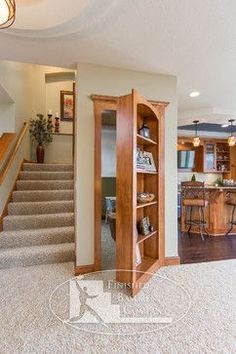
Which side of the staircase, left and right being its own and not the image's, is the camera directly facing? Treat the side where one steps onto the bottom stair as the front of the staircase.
front

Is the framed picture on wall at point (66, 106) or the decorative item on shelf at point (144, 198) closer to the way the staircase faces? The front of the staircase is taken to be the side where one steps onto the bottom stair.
the decorative item on shelf

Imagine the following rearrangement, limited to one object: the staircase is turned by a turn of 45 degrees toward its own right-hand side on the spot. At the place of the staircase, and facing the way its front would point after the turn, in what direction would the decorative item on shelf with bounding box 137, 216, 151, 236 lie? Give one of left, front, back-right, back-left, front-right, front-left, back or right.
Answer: left

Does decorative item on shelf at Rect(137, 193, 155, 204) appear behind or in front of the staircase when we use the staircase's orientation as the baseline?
in front

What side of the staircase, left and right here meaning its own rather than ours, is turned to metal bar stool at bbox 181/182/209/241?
left

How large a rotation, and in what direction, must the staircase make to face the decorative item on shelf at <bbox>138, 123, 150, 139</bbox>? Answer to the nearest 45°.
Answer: approximately 45° to its left

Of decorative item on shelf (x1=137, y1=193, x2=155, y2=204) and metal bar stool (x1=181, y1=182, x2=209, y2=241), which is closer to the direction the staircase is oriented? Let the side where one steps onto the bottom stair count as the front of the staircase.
the decorative item on shelf

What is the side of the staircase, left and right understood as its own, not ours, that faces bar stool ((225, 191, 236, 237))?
left

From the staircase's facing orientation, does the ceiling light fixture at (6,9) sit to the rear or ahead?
ahead

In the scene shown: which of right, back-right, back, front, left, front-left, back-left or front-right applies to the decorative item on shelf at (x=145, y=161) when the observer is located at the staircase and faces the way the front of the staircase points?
front-left

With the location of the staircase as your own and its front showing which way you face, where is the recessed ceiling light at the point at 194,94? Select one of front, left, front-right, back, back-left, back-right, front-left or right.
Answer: left
